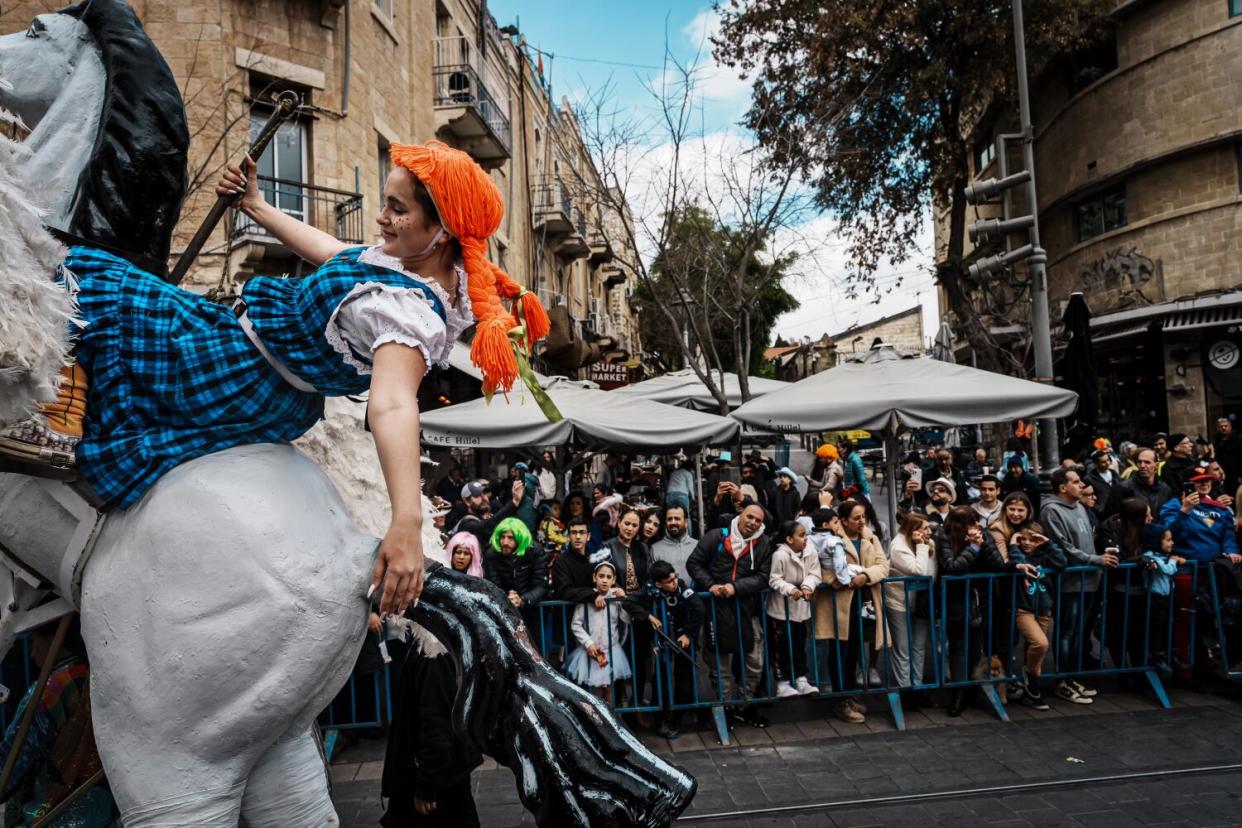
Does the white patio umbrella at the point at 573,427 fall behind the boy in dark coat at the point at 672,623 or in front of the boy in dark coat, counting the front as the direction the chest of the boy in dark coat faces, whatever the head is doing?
behind

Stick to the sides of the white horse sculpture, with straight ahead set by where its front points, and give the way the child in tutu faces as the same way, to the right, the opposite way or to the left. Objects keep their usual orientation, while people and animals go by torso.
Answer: to the left

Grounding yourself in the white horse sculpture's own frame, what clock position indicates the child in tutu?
The child in tutu is roughly at 4 o'clock from the white horse sculpture.

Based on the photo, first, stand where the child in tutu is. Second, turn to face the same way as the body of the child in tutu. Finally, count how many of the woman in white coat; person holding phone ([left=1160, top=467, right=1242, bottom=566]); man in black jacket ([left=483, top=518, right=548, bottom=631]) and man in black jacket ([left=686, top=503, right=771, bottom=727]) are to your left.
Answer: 3

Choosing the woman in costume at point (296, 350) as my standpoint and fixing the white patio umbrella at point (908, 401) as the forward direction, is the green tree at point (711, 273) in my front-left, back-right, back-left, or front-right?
front-left

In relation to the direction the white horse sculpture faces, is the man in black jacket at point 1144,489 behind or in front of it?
behind

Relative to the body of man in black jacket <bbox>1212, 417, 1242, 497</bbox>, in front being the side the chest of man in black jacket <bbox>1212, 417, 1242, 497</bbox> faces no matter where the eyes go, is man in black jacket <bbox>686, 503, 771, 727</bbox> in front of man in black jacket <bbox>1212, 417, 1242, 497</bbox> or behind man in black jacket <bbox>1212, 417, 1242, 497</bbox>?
in front

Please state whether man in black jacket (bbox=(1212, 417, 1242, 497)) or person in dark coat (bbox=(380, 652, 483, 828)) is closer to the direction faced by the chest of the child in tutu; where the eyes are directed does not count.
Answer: the person in dark coat

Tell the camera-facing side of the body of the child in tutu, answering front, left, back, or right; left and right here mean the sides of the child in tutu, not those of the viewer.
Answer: front

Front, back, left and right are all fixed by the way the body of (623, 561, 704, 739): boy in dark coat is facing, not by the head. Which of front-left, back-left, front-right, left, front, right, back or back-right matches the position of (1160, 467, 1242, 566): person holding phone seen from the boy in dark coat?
left

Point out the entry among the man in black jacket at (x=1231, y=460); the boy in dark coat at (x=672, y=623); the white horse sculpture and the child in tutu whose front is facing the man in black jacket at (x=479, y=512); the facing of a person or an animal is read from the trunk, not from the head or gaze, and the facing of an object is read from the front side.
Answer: the man in black jacket at (x=1231, y=460)

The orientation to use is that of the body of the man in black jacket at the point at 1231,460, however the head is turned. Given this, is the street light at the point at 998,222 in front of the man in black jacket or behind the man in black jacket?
in front

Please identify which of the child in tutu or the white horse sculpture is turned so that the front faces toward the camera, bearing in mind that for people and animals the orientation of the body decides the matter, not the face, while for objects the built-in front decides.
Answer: the child in tutu

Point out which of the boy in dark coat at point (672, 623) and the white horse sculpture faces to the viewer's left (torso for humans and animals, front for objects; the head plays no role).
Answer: the white horse sculpture

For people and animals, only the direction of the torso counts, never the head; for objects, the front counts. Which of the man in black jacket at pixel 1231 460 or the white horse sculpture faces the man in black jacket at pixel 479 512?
the man in black jacket at pixel 1231 460

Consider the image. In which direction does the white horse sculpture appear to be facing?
to the viewer's left

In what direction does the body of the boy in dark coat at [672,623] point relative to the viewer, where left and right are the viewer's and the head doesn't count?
facing the viewer

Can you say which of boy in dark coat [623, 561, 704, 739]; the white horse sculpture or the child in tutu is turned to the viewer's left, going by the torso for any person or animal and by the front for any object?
the white horse sculpture

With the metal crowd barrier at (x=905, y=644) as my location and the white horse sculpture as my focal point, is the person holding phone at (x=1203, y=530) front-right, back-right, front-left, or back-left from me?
back-left
